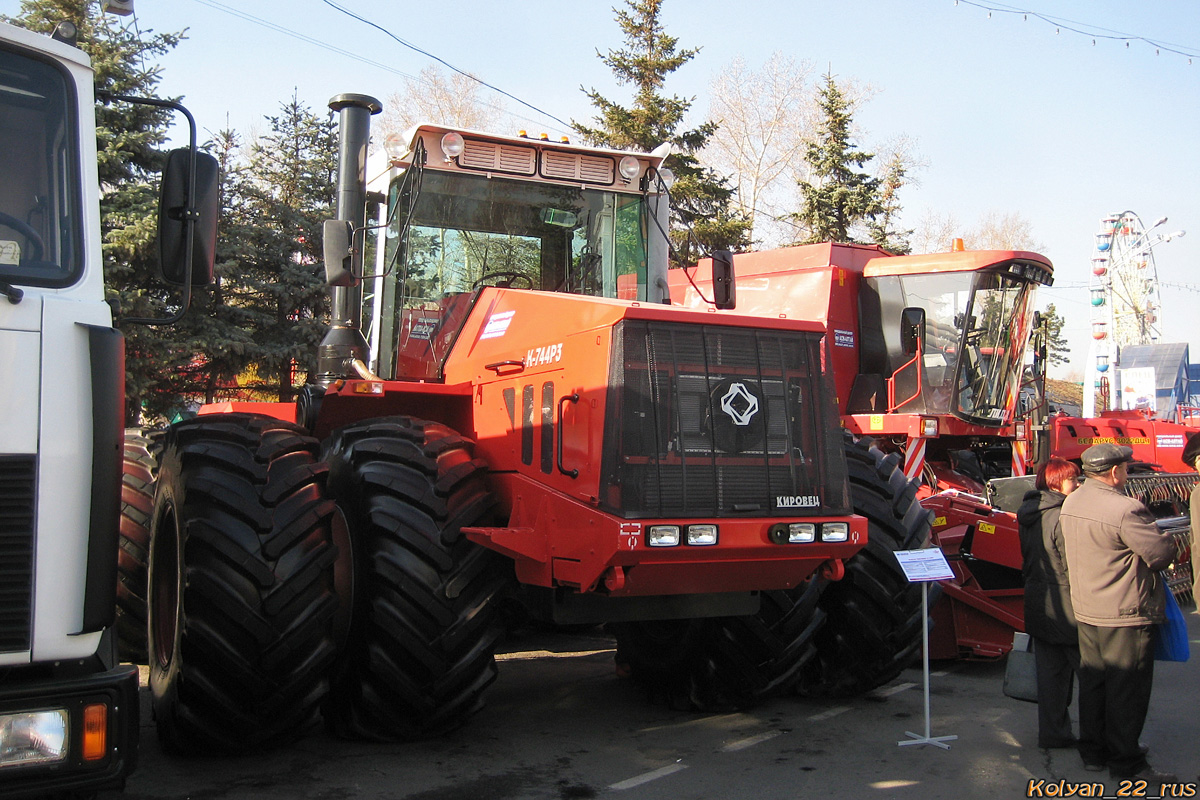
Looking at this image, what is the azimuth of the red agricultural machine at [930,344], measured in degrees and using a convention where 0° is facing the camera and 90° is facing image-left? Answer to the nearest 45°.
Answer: approximately 315°

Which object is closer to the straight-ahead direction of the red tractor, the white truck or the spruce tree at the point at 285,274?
the white truck

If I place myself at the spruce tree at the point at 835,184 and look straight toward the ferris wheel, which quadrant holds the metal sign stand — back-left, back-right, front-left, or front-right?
back-right

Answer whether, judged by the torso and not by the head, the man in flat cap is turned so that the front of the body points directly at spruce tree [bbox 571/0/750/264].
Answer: no

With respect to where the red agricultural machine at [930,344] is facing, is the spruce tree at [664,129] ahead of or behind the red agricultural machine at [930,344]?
behind

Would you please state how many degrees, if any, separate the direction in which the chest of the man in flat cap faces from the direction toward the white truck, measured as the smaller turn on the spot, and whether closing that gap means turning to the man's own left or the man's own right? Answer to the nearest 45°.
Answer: approximately 180°

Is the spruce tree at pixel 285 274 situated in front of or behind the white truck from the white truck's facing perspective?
behind

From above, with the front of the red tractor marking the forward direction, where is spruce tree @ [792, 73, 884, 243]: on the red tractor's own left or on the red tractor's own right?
on the red tractor's own left

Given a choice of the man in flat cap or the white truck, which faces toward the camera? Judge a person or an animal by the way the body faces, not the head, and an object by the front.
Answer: the white truck

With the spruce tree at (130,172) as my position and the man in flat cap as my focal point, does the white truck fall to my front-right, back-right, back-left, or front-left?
front-right

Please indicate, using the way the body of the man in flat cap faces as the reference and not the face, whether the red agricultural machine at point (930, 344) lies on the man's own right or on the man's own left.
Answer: on the man's own left

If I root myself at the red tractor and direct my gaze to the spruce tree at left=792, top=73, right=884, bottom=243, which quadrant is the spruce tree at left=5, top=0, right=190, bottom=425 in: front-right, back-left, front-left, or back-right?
front-left

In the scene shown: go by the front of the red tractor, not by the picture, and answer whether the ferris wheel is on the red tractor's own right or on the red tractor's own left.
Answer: on the red tractor's own left

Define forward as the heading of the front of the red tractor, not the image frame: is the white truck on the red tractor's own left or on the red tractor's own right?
on the red tractor's own right

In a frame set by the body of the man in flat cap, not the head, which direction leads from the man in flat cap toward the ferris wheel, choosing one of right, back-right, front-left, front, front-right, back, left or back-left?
front-left

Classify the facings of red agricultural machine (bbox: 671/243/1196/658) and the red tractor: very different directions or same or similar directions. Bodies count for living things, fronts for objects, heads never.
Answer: same or similar directions

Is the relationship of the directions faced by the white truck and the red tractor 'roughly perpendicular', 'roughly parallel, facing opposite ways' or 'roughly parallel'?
roughly parallel

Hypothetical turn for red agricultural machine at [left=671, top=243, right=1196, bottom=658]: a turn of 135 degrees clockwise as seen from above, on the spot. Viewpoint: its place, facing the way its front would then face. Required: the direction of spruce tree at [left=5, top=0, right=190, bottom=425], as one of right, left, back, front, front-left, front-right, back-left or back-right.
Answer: front

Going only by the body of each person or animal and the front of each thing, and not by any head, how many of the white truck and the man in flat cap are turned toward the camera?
1

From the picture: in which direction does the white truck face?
toward the camera
